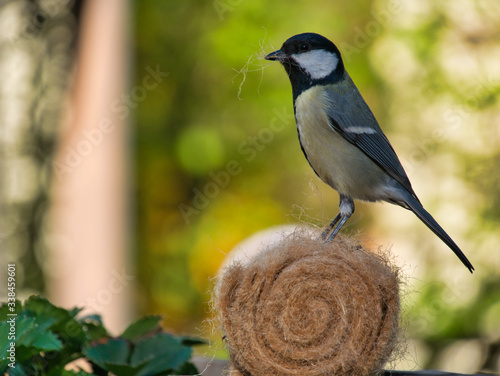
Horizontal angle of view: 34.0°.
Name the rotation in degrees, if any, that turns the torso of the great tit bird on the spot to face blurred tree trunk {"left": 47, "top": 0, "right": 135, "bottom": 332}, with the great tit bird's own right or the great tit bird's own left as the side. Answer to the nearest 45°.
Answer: approximately 45° to the great tit bird's own right

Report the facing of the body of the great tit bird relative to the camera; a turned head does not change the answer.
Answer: to the viewer's left
